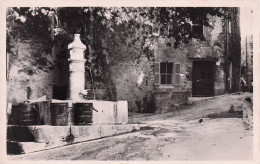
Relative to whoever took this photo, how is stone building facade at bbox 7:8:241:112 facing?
facing the viewer
